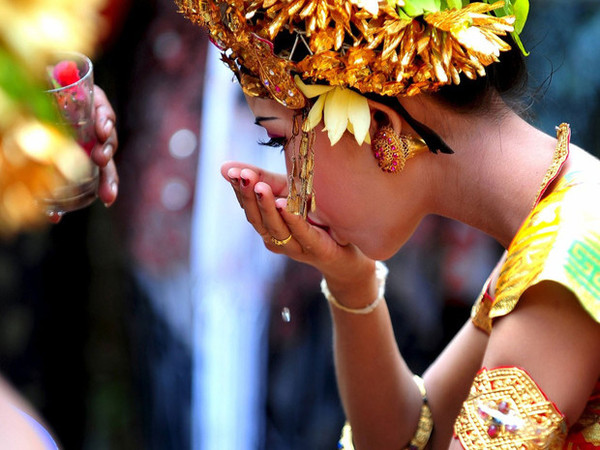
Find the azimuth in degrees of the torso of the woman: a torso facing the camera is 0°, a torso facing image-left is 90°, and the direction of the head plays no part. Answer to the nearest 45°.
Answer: approximately 90°

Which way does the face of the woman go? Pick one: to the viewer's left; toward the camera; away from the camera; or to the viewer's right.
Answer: to the viewer's left
